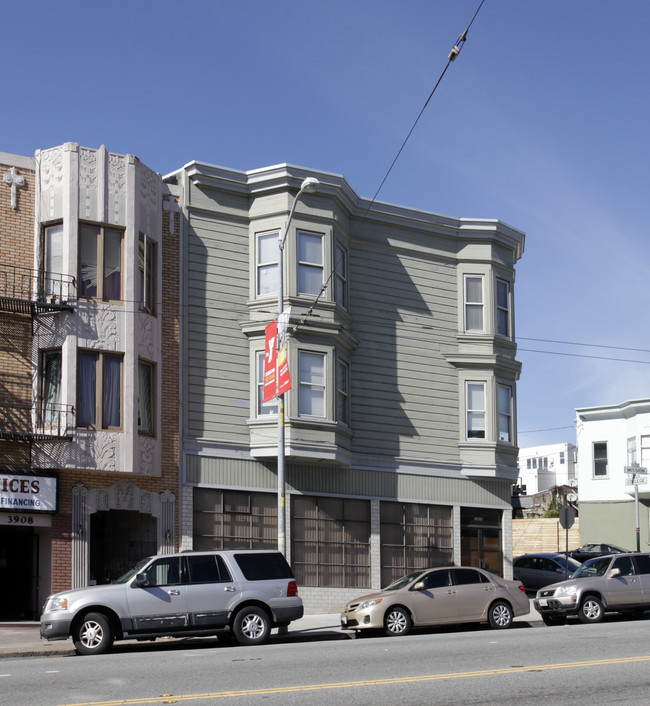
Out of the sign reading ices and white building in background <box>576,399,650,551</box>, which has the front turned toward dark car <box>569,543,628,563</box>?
the white building in background

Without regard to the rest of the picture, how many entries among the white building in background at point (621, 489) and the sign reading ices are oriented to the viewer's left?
0

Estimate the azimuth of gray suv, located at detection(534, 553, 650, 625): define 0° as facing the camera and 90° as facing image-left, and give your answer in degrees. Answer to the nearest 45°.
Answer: approximately 45°

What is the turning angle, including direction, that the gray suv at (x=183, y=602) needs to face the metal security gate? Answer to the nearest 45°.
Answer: approximately 90° to its right

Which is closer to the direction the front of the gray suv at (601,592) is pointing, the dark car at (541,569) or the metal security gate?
the metal security gate

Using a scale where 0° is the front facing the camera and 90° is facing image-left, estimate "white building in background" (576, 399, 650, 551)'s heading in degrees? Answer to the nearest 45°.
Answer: approximately 0°

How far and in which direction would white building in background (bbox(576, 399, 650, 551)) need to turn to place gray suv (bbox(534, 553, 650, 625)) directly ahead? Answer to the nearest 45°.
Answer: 0° — it already faces it

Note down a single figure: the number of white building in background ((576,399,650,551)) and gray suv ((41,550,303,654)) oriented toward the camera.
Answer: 1

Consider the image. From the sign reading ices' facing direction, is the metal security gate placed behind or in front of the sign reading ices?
behind

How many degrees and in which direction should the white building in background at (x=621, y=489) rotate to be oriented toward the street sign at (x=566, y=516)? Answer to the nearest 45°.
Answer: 0° — it already faces it

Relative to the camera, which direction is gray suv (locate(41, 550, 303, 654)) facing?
to the viewer's left

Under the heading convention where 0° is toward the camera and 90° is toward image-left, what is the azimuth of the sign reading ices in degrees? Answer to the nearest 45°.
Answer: approximately 0°

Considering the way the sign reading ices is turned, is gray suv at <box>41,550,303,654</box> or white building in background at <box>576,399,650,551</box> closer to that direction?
the gray suv
